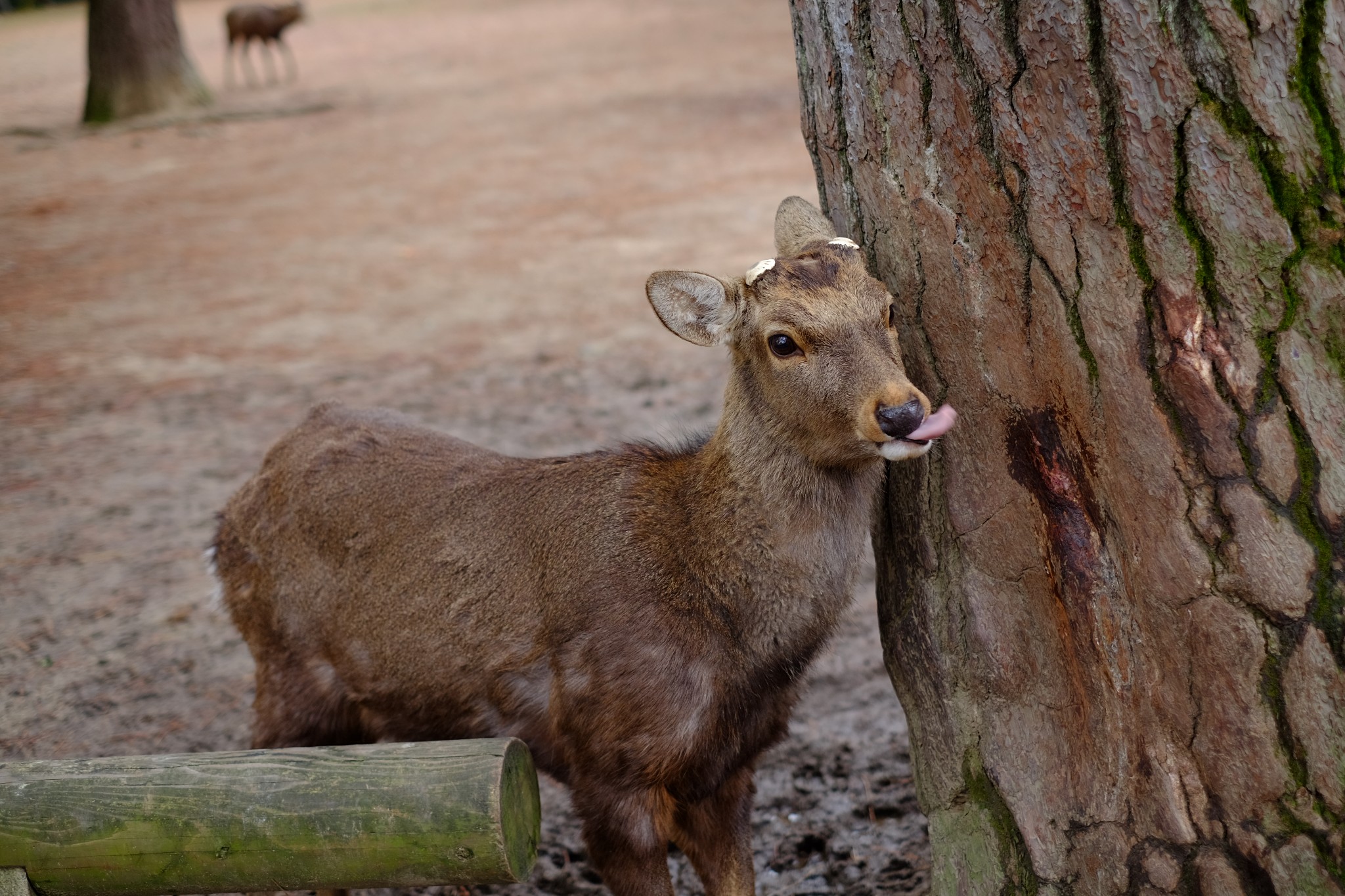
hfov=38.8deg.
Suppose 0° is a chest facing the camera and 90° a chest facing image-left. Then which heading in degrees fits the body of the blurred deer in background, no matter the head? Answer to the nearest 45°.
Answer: approximately 270°

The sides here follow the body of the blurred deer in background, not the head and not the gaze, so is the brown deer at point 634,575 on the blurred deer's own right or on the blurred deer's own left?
on the blurred deer's own right

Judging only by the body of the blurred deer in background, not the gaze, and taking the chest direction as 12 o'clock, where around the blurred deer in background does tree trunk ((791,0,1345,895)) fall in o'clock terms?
The tree trunk is roughly at 3 o'clock from the blurred deer in background.

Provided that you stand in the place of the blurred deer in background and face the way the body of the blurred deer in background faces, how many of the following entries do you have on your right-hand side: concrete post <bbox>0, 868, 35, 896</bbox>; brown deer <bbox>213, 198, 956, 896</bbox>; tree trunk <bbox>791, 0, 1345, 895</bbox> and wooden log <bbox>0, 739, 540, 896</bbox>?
4

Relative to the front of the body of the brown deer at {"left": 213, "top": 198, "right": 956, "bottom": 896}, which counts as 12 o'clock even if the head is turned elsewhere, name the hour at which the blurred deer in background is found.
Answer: The blurred deer in background is roughly at 7 o'clock from the brown deer.

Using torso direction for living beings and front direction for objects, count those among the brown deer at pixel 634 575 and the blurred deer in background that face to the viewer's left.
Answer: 0

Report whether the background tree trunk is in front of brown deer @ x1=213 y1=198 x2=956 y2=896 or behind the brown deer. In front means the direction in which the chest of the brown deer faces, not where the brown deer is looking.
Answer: behind

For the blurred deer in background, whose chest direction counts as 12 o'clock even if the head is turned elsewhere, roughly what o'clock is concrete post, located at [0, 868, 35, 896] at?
The concrete post is roughly at 3 o'clock from the blurred deer in background.

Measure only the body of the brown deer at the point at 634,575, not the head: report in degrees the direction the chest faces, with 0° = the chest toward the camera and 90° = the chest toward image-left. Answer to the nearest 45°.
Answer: approximately 315°

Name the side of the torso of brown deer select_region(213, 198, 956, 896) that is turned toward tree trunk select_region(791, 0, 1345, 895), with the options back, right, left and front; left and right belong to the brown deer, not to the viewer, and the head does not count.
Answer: front

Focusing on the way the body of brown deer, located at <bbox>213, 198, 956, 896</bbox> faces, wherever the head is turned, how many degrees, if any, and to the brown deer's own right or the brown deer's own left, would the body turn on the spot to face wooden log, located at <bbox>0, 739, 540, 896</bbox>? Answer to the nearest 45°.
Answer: approximately 90° to the brown deer's own right
